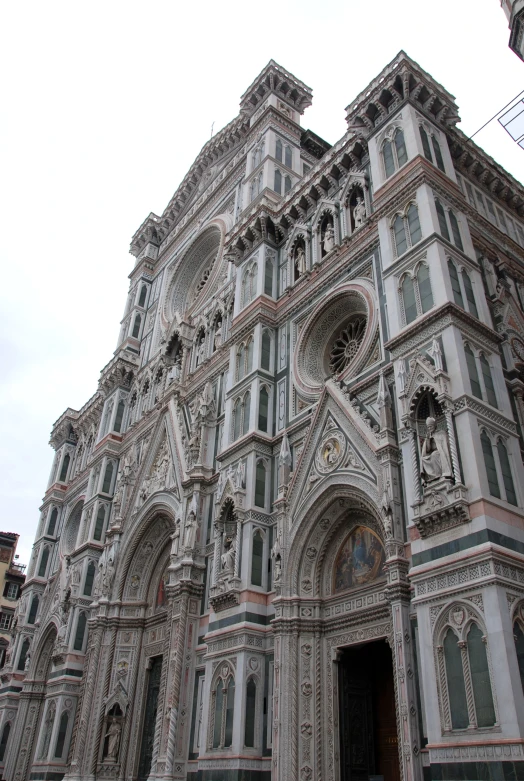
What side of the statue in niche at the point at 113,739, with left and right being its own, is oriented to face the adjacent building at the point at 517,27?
left

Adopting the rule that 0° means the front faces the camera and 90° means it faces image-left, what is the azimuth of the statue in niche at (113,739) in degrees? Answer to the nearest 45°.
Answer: approximately 45°

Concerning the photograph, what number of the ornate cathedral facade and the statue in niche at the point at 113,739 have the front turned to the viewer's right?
0

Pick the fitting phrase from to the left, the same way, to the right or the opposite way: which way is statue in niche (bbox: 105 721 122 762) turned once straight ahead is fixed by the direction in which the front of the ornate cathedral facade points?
the same way

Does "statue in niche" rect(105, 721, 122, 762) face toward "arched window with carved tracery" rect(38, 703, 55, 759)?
no

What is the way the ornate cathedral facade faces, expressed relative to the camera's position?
facing the viewer and to the left of the viewer
